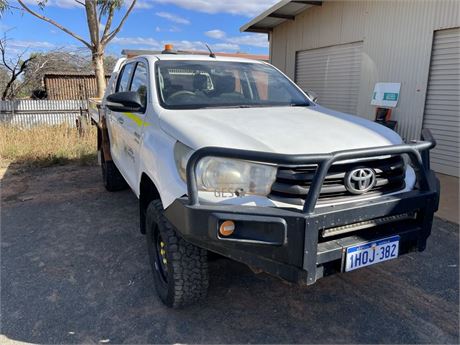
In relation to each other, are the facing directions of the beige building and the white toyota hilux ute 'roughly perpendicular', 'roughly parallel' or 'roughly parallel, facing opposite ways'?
roughly perpendicular

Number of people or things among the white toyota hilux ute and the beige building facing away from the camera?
0

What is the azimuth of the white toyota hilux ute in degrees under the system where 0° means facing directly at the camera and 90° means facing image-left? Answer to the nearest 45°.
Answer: approximately 315°

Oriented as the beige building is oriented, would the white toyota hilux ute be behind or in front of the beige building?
in front

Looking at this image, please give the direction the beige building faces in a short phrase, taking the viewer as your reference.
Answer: facing the viewer and to the left of the viewer
